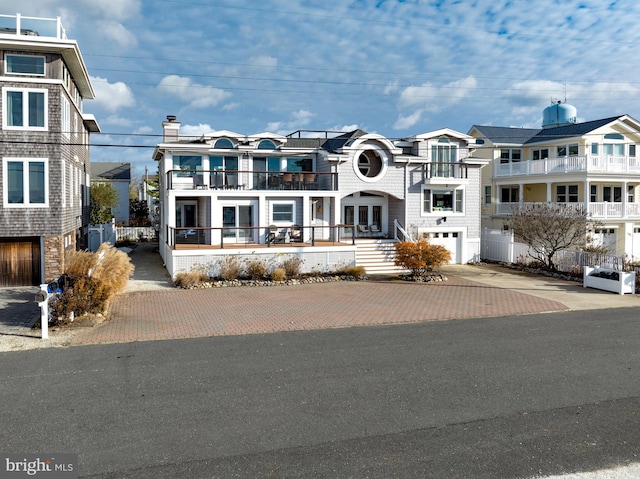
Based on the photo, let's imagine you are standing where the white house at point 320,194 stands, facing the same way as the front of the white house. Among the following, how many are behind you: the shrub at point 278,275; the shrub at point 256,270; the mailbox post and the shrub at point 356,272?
0

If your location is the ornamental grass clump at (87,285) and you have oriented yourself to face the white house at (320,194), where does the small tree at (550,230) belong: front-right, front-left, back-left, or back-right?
front-right

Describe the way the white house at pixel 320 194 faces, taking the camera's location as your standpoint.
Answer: facing the viewer

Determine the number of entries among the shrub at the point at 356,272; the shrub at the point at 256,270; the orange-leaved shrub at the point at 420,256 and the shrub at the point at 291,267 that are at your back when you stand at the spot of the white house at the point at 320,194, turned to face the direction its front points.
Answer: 0

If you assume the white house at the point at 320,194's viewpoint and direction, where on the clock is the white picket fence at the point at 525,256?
The white picket fence is roughly at 9 o'clock from the white house.

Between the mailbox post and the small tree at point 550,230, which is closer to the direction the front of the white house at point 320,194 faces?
the mailbox post

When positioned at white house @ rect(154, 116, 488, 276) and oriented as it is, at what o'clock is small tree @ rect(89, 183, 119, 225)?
The small tree is roughly at 4 o'clock from the white house.

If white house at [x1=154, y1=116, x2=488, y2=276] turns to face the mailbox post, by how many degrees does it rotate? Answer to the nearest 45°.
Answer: approximately 45° to its right

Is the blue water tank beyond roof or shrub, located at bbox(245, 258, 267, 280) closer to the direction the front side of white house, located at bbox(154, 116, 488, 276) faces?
the shrub

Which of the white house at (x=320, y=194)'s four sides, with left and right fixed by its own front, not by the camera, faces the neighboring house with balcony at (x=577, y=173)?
left

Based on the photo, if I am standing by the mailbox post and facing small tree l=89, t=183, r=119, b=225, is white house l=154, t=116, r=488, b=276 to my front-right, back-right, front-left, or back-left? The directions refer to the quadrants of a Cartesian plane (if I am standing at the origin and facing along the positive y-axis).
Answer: front-right

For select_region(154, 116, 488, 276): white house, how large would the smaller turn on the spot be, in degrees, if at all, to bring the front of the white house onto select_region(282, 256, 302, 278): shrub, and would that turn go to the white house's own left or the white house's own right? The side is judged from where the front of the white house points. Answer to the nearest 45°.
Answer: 0° — it already faces it

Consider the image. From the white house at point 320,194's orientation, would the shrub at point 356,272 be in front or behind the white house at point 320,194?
in front

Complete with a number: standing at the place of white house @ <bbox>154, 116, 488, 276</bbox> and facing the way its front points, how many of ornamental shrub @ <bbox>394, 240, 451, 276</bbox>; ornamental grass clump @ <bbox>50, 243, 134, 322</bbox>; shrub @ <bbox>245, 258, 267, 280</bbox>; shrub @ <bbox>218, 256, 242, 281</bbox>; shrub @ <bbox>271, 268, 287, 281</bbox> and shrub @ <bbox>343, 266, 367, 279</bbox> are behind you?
0

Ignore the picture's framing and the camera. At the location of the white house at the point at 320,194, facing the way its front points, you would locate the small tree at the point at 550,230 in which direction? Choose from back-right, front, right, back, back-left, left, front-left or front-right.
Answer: left

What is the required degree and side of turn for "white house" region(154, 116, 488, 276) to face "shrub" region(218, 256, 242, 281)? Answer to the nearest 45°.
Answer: approximately 45° to its right

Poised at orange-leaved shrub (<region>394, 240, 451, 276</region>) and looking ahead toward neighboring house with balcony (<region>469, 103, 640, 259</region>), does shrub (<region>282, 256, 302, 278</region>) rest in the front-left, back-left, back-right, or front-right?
back-left

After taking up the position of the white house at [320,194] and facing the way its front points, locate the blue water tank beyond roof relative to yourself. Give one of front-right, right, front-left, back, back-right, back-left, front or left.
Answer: back-left

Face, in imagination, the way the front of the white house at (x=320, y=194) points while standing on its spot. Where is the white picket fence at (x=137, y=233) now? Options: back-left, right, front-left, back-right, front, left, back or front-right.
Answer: back-right
